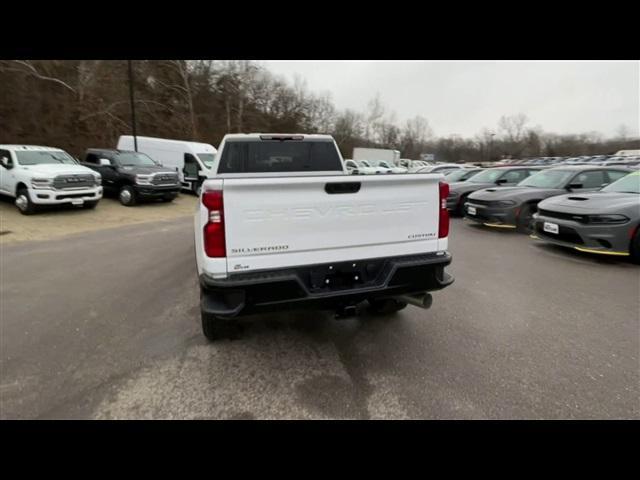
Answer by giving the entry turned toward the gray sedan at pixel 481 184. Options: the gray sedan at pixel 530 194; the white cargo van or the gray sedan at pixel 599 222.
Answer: the white cargo van

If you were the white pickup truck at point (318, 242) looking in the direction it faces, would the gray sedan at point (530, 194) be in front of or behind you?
in front

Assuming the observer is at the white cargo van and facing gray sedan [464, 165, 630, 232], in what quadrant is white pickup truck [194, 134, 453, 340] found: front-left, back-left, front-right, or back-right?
front-right

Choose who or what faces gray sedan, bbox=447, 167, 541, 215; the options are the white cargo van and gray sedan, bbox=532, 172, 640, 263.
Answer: the white cargo van

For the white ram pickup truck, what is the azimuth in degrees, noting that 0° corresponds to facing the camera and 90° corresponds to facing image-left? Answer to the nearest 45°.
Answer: approximately 315°

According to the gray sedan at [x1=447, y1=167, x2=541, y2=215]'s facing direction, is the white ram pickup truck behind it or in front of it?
in front

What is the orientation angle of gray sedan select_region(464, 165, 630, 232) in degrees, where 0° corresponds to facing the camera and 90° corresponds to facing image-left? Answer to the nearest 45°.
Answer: approximately 45°

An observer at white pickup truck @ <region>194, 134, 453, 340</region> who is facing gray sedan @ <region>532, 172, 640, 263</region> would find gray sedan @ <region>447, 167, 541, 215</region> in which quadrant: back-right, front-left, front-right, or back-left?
front-left

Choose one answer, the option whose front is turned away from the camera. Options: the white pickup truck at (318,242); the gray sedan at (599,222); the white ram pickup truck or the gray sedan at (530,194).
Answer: the white pickup truck

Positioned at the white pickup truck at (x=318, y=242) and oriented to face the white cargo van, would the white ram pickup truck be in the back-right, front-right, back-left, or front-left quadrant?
front-left

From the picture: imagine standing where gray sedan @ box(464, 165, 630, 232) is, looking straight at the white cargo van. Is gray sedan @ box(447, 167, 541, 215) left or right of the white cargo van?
right

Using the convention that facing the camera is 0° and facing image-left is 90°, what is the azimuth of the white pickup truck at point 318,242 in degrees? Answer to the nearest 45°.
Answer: approximately 180°

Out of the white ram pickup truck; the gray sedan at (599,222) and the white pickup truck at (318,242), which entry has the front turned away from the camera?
the white pickup truck

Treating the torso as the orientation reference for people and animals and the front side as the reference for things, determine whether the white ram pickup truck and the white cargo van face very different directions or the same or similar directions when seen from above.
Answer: same or similar directions

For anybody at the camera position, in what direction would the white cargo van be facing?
facing the viewer and to the right of the viewer

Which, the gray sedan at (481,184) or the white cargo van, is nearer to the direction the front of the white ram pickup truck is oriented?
the gray sedan
